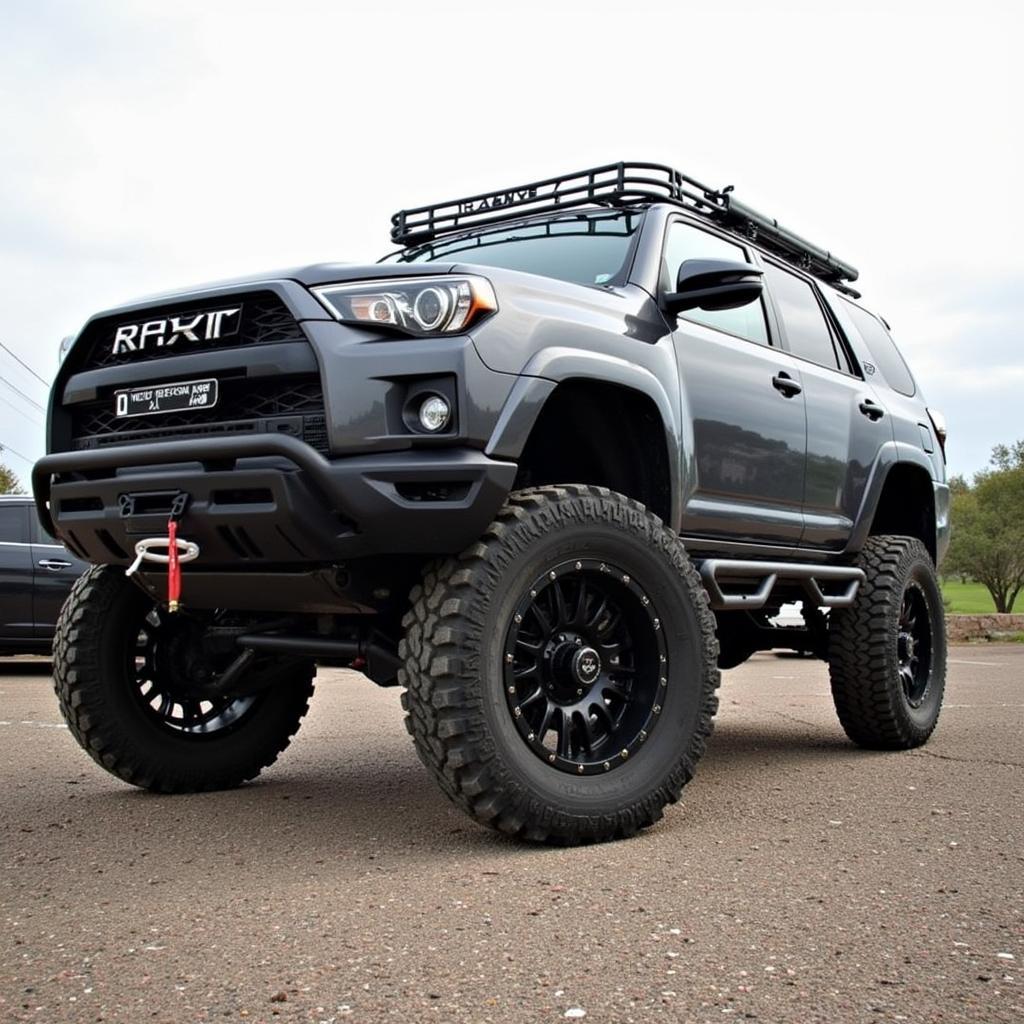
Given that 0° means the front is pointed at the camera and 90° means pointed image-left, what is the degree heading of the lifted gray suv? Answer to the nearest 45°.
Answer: approximately 45°
